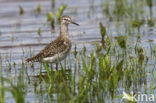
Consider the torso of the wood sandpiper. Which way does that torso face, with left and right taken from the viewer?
facing to the right of the viewer
